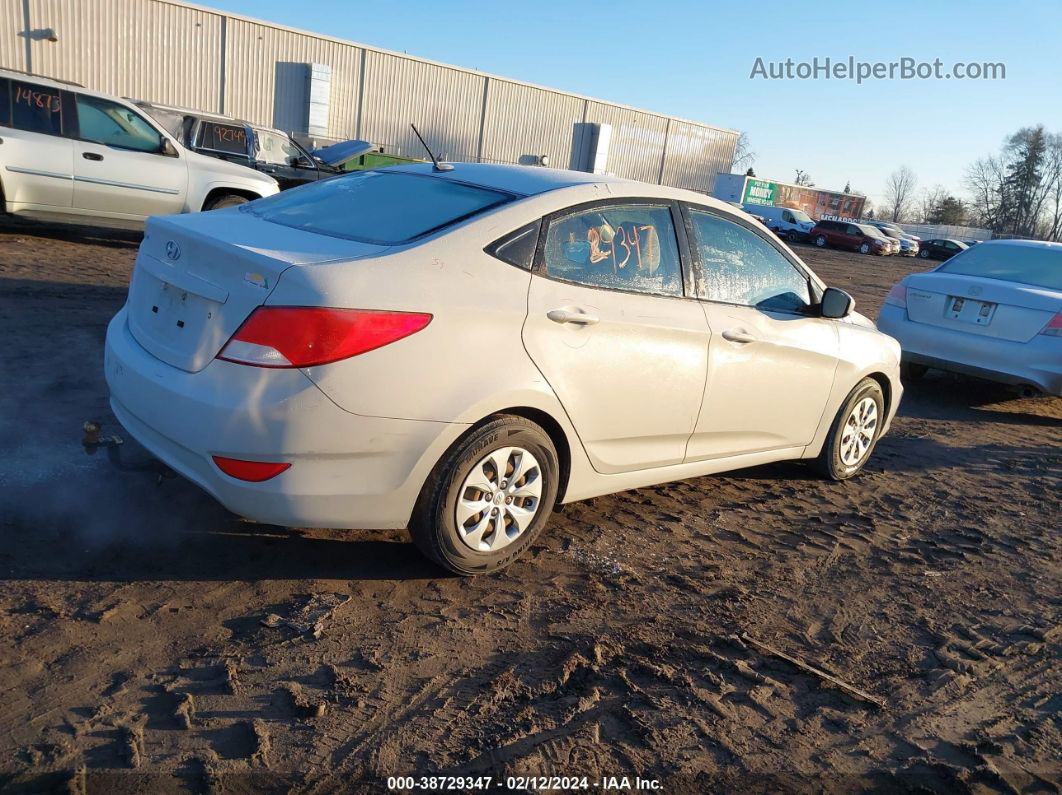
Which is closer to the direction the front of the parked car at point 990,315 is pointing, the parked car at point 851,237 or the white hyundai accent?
the parked car

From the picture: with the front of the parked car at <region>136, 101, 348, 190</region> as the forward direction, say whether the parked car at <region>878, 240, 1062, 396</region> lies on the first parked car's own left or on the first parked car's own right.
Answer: on the first parked car's own right

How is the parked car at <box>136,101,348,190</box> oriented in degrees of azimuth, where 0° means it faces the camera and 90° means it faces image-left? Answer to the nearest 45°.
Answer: approximately 270°

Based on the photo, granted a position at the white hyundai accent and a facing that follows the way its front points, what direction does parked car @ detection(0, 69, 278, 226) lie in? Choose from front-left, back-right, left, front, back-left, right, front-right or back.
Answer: left

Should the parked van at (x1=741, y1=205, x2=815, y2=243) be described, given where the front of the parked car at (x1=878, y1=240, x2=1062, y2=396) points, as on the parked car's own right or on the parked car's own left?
on the parked car's own left

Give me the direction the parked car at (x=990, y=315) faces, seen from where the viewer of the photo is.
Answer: facing away from the viewer and to the right of the viewer

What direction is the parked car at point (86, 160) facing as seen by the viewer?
to the viewer's right

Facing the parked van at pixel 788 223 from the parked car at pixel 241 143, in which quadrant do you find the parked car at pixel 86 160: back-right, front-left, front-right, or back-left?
back-right

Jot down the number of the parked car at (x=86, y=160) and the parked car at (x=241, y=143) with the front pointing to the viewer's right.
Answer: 2

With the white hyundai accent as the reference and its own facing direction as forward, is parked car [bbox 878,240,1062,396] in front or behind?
in front

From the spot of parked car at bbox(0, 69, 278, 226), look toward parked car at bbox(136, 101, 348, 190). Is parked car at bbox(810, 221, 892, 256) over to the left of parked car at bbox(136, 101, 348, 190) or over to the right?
right

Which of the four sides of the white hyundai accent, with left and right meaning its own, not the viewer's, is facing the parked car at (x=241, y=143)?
left

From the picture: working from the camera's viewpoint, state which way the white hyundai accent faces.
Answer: facing away from the viewer and to the right of the viewer
